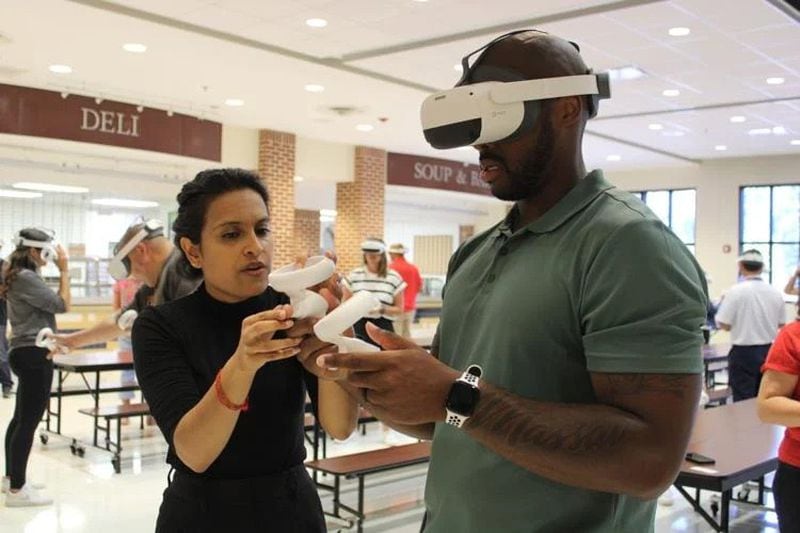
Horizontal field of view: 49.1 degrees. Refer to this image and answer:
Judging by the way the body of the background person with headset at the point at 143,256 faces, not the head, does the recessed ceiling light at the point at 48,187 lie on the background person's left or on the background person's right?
on the background person's right

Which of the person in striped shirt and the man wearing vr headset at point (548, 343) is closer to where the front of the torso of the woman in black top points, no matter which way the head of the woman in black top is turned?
the man wearing vr headset

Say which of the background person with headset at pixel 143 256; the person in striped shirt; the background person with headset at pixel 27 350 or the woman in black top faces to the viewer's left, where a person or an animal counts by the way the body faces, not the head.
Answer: the background person with headset at pixel 143 256

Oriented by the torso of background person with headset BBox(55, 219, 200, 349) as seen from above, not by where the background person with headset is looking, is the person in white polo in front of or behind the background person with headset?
behind

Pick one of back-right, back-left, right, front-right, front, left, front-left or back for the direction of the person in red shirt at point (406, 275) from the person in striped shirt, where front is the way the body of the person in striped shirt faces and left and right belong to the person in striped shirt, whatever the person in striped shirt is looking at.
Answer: back

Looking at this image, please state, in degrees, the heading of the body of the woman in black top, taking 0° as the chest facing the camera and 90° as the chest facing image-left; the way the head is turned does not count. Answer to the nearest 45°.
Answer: approximately 315°
